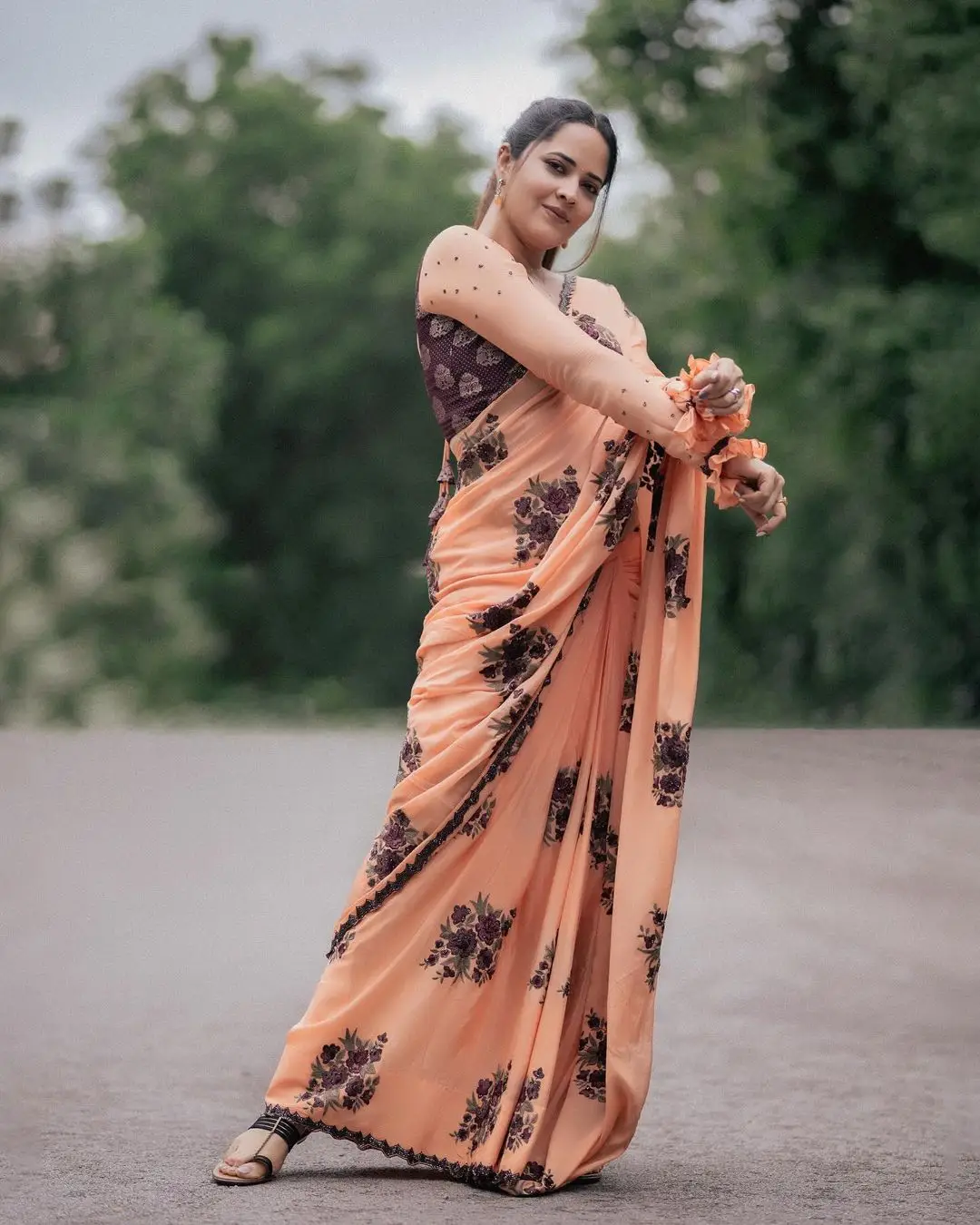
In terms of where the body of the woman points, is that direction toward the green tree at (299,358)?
no

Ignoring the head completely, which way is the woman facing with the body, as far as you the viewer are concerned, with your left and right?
facing the viewer and to the right of the viewer
